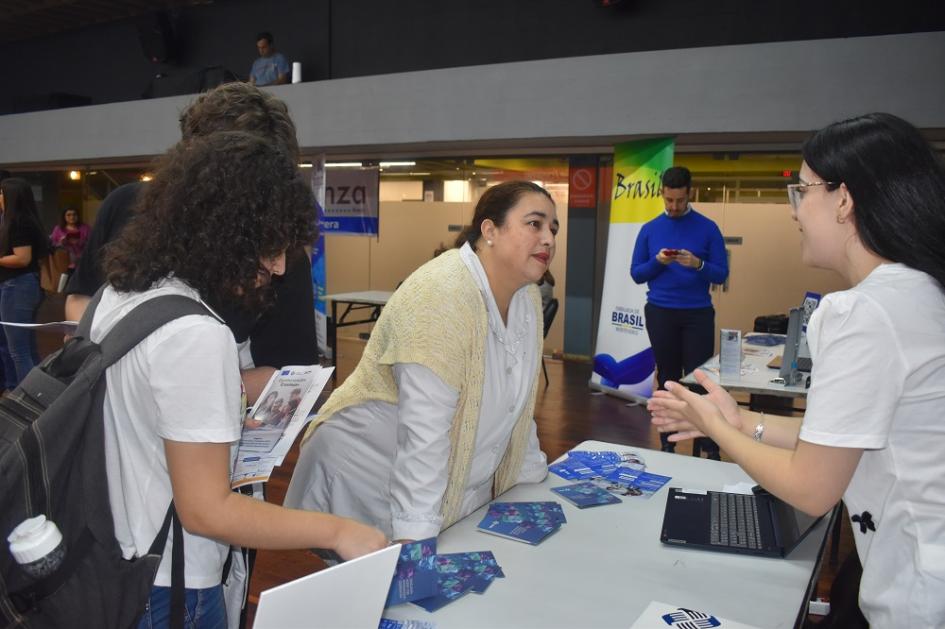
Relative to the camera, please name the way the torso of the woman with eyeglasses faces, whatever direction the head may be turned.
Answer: to the viewer's left

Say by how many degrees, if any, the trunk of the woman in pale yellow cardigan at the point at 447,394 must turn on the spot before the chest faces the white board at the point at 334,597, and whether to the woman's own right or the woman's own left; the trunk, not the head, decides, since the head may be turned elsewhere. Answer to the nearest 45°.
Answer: approximately 45° to the woman's own right

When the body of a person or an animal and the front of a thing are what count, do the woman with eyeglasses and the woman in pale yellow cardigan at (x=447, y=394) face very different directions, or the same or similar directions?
very different directions

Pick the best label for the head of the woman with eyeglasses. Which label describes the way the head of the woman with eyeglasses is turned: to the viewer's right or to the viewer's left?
to the viewer's left

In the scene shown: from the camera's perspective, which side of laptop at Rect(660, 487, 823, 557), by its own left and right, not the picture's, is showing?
left

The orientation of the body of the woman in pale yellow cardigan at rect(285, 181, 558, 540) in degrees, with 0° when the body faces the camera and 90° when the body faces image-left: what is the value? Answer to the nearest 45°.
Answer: approximately 315°
